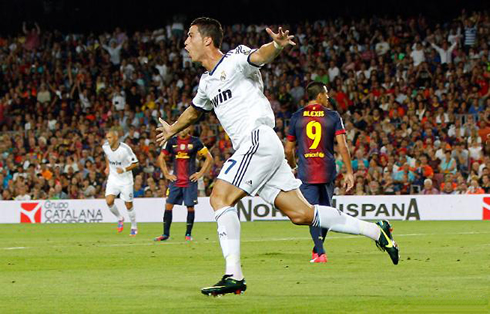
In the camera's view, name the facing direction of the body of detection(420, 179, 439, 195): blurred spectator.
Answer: toward the camera

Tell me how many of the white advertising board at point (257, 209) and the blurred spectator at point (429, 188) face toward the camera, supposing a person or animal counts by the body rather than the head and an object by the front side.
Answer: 2

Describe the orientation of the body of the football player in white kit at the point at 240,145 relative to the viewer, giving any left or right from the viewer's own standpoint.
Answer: facing the viewer and to the left of the viewer

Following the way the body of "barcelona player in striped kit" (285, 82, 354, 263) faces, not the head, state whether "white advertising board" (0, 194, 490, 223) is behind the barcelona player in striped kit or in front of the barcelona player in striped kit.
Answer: in front

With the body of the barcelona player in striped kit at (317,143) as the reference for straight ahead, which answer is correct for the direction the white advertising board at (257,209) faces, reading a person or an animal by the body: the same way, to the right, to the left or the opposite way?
the opposite way

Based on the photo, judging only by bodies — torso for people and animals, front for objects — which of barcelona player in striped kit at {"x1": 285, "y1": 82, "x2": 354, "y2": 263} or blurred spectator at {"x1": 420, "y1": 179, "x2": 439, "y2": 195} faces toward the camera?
the blurred spectator

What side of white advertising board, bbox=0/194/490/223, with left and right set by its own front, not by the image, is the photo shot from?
front

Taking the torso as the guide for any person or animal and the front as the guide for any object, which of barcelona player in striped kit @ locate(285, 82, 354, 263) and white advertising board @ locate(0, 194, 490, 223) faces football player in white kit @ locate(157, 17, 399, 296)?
the white advertising board

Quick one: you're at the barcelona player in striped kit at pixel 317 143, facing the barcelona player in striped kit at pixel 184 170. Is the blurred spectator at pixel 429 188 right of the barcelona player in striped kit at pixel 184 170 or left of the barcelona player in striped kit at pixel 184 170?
right

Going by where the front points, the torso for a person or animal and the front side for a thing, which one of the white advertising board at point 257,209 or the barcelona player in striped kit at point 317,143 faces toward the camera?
the white advertising board

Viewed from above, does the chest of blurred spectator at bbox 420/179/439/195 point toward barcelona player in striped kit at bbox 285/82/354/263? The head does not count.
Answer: yes

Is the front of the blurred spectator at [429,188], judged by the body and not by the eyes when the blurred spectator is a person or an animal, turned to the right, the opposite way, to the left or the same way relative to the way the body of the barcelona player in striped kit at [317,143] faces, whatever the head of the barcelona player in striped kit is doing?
the opposite way

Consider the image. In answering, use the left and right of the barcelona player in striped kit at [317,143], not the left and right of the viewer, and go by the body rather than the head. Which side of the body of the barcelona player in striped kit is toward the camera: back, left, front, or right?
back

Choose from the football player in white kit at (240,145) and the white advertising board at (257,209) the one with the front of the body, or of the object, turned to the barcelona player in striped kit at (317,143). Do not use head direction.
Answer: the white advertising board

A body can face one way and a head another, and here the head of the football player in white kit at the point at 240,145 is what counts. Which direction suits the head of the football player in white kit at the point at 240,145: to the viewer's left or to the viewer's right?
to the viewer's left

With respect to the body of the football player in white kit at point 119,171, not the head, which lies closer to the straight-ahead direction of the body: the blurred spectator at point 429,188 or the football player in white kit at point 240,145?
the football player in white kit
